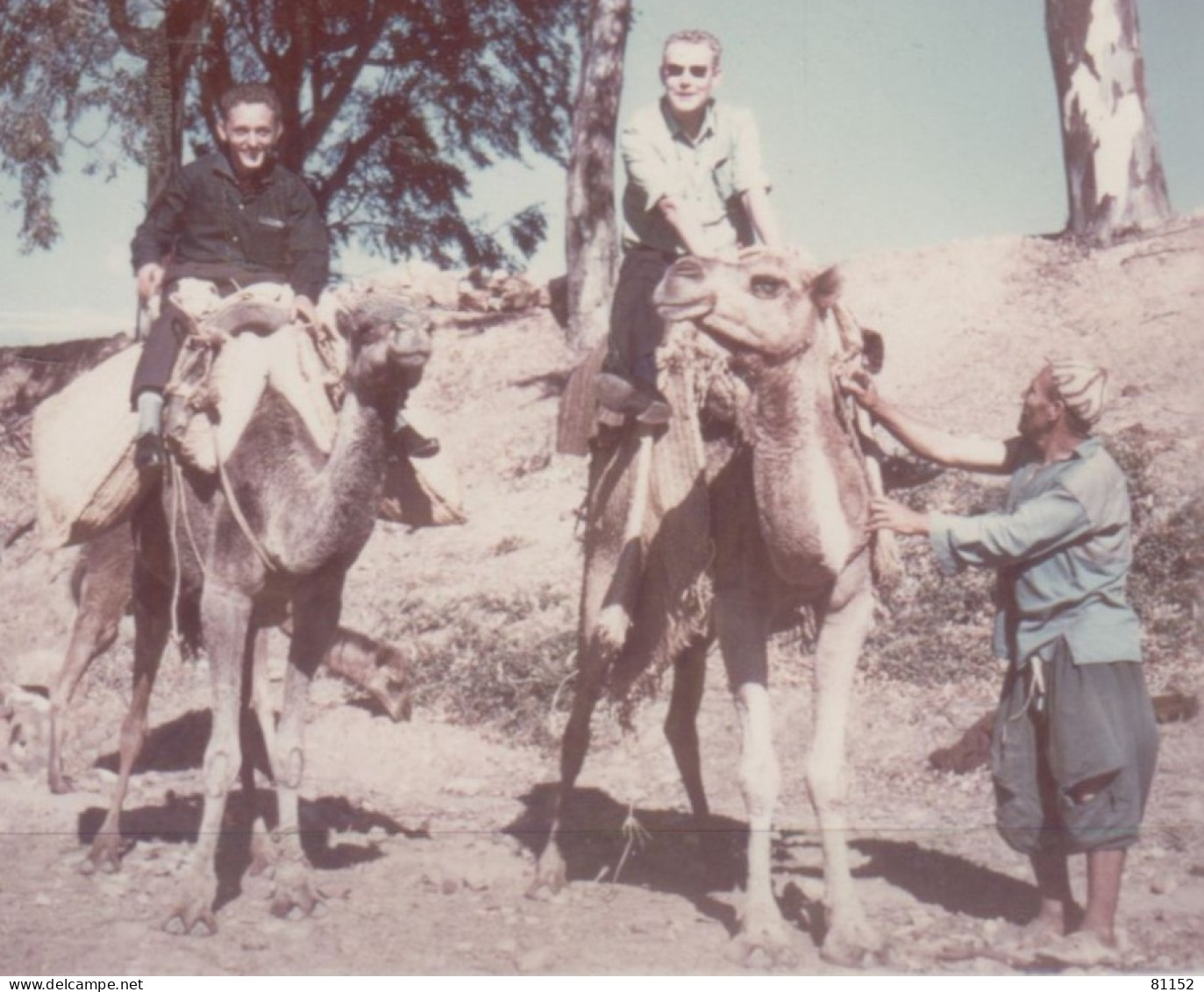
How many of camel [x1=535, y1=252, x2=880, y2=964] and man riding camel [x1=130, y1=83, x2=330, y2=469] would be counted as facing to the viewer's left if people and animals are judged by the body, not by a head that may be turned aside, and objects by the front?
0

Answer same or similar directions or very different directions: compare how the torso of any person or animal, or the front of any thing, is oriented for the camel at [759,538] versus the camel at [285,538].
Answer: same or similar directions

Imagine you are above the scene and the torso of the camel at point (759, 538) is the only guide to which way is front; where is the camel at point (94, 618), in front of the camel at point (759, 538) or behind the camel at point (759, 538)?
behind

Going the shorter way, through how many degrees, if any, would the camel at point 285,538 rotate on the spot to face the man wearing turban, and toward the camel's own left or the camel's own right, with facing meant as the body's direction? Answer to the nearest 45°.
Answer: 0° — it already faces them

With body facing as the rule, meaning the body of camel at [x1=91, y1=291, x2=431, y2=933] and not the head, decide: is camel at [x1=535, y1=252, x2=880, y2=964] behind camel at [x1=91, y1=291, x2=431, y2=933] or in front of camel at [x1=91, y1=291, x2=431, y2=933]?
in front

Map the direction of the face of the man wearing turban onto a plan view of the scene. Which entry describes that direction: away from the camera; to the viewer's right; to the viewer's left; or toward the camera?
to the viewer's left

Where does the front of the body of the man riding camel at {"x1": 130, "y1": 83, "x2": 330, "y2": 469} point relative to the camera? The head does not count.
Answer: toward the camera

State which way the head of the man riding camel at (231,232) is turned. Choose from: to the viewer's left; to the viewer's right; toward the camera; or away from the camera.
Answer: toward the camera

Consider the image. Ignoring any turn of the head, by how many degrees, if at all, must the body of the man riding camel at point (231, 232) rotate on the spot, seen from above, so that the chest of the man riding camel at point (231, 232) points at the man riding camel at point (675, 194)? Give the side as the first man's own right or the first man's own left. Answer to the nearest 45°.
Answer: approximately 90° to the first man's own left

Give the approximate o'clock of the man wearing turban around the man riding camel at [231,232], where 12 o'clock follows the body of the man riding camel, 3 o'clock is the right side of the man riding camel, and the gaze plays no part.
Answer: The man wearing turban is roughly at 10 o'clock from the man riding camel.

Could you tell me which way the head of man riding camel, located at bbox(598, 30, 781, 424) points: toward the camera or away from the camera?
toward the camera
